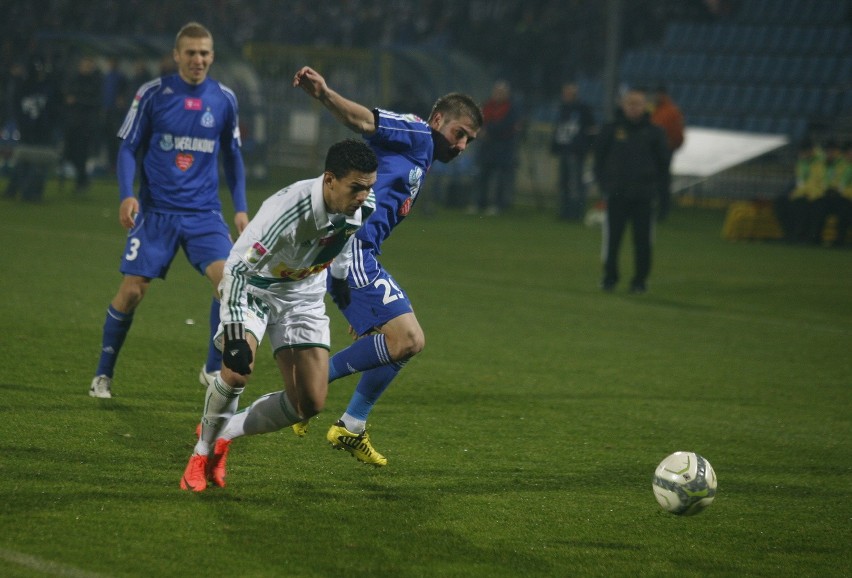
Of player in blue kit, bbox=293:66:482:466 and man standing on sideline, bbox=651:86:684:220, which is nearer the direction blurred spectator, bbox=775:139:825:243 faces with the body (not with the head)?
the player in blue kit

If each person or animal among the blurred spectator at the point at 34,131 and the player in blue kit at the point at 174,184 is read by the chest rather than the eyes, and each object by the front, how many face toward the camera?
2

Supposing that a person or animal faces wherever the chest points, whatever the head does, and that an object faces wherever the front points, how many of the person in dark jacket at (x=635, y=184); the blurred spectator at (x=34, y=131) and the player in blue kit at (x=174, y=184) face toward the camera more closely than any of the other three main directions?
3

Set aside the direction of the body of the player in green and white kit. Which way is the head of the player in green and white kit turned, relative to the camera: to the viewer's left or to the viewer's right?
to the viewer's right

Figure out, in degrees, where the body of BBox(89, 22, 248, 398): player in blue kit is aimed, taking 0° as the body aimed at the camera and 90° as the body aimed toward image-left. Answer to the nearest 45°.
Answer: approximately 0°

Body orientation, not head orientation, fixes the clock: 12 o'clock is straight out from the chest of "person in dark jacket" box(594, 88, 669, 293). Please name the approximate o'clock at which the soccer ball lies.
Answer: The soccer ball is roughly at 12 o'clock from the person in dark jacket.

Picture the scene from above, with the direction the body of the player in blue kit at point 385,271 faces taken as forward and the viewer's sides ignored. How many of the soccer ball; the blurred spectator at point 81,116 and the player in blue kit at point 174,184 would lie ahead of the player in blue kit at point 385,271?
1

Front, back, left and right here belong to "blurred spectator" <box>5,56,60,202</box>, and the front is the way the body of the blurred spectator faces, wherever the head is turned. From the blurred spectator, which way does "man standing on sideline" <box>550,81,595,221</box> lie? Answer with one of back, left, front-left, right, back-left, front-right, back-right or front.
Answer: left

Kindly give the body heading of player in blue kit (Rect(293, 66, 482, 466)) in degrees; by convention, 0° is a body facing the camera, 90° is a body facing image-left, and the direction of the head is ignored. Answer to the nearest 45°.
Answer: approximately 315°

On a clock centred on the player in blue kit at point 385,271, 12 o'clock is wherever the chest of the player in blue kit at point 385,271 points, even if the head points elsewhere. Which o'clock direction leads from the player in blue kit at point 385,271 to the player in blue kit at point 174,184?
the player in blue kit at point 174,184 is roughly at 6 o'clock from the player in blue kit at point 385,271.

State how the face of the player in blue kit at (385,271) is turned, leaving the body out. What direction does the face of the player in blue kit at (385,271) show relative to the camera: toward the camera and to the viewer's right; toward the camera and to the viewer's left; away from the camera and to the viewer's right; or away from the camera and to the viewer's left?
toward the camera and to the viewer's right

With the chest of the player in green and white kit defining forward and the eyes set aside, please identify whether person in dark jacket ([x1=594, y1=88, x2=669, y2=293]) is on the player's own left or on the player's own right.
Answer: on the player's own left

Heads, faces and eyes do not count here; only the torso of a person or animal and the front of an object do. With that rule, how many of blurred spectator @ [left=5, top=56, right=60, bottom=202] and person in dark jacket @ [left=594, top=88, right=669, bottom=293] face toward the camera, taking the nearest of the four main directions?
2
